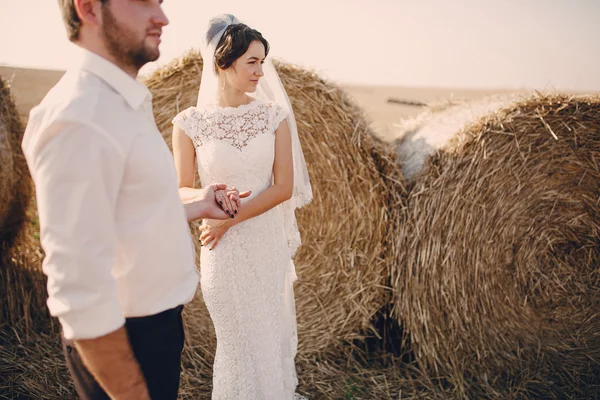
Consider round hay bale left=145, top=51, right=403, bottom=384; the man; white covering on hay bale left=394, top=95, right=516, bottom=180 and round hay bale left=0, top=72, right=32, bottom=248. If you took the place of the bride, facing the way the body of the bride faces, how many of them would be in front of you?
1

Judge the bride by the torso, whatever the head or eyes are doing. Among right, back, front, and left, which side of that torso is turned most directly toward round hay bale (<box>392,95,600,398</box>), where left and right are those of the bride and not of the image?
left

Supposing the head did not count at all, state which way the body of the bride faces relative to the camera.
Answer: toward the camera

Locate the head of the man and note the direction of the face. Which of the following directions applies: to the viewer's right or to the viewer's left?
to the viewer's right

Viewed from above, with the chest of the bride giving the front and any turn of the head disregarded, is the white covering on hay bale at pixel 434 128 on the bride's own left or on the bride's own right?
on the bride's own left

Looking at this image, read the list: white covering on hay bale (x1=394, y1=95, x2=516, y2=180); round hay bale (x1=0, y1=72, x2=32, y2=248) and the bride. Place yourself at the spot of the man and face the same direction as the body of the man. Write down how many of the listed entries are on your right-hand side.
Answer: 0

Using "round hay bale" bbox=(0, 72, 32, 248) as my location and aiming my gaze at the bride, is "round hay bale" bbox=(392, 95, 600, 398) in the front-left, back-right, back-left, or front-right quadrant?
front-left

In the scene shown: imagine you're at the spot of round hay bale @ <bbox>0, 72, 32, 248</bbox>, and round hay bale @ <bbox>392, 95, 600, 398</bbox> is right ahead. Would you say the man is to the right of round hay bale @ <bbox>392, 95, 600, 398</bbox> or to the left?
right

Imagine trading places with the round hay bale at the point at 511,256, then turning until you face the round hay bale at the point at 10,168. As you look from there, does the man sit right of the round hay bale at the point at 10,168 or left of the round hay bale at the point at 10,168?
left

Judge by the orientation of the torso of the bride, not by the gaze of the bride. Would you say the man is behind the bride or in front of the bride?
in front

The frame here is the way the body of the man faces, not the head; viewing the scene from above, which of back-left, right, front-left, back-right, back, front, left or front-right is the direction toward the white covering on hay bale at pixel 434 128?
front-left

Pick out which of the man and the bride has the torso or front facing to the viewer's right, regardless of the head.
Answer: the man

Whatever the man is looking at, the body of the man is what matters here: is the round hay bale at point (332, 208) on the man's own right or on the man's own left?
on the man's own left

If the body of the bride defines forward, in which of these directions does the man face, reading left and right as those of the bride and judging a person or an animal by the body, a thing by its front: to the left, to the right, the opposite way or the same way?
to the left

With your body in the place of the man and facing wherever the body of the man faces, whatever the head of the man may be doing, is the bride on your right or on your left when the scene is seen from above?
on your left

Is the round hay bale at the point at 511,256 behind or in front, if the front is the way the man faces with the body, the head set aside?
in front

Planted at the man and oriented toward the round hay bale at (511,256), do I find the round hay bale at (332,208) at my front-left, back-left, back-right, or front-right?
front-left

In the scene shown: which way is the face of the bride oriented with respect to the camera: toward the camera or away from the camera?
toward the camera

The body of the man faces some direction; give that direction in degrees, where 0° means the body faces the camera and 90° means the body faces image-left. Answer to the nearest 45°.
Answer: approximately 270°

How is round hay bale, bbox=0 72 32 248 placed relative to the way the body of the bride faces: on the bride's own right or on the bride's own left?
on the bride's own right
